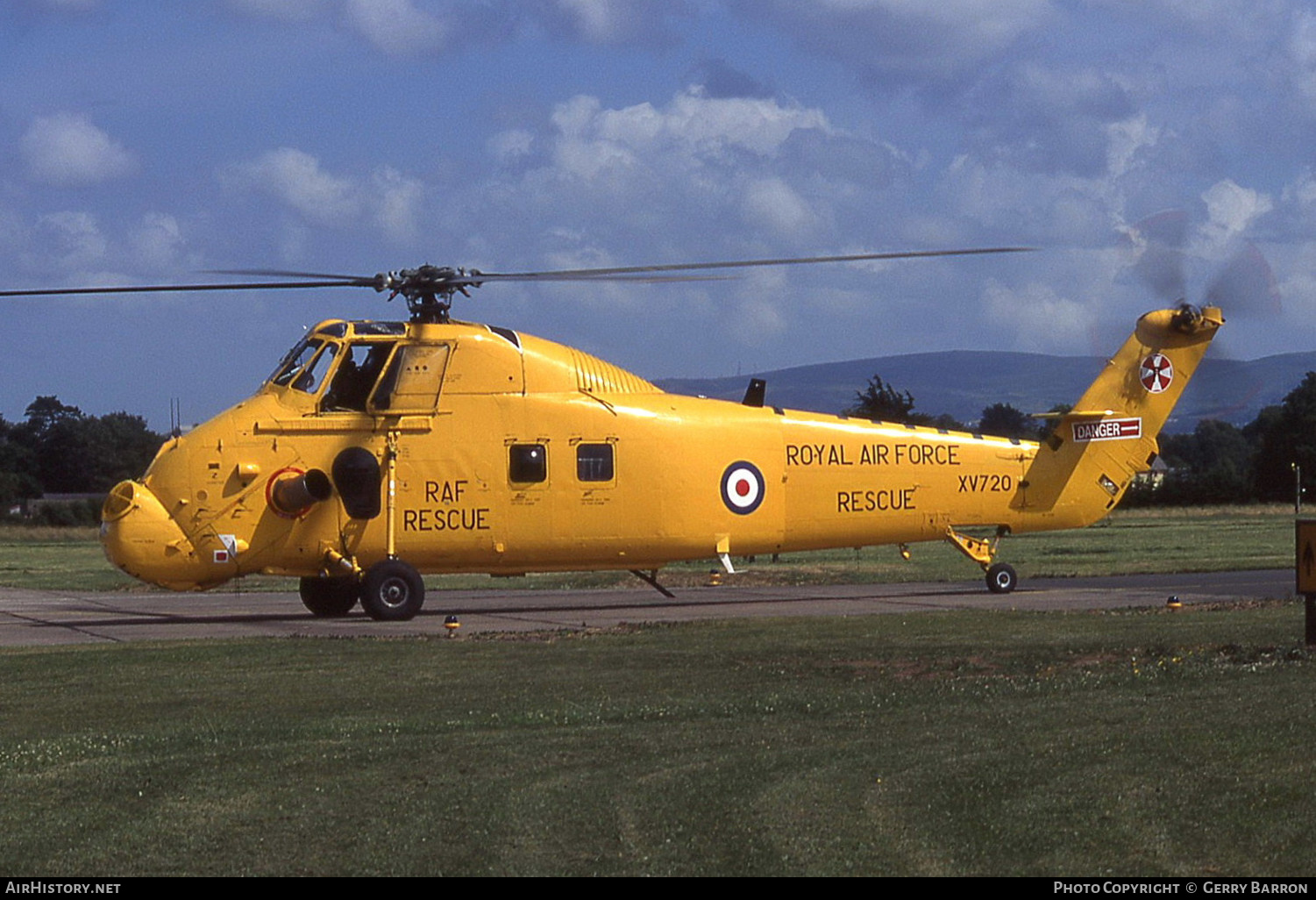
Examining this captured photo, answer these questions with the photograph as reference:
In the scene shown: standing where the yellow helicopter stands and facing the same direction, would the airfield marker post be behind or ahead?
behind

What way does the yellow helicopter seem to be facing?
to the viewer's left
